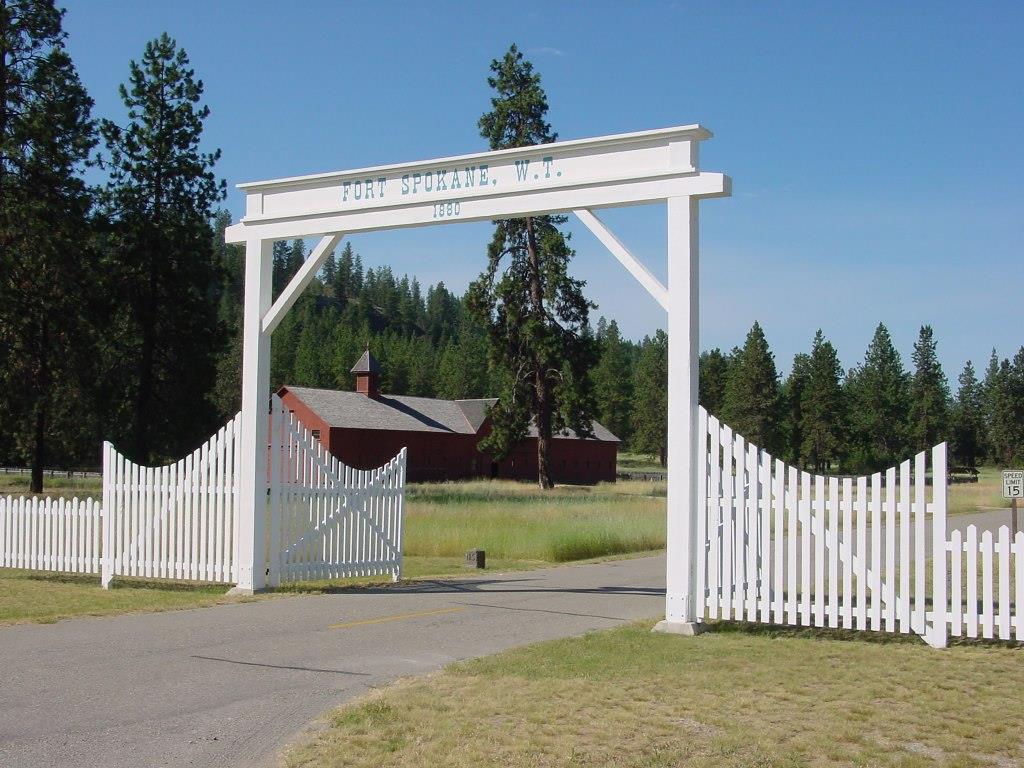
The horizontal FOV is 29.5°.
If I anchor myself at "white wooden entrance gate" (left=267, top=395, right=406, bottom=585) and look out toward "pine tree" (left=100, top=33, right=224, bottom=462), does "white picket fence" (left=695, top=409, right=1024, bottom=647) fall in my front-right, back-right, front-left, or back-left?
back-right

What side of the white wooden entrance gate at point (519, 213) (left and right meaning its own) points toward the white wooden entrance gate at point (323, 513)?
right

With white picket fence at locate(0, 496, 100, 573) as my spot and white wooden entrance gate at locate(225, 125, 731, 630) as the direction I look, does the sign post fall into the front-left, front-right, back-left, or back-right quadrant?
front-left

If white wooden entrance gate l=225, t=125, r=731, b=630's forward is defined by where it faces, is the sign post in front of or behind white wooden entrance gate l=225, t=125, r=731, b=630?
behind

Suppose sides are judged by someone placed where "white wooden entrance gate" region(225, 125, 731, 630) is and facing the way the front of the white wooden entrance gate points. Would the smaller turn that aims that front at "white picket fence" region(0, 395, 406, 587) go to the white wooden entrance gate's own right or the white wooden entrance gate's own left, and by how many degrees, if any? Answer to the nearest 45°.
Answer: approximately 90° to the white wooden entrance gate's own right

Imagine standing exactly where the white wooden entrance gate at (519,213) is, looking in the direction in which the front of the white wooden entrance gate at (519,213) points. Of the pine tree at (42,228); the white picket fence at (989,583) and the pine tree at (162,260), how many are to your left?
1

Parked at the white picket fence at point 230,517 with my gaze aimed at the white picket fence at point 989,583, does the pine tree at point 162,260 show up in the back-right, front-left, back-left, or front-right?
back-left

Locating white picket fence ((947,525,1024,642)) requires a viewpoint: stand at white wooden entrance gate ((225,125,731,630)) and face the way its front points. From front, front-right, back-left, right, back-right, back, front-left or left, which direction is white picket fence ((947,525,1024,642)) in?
left

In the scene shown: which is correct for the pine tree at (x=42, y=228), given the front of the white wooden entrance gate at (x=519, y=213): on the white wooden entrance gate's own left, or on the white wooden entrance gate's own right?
on the white wooden entrance gate's own right
